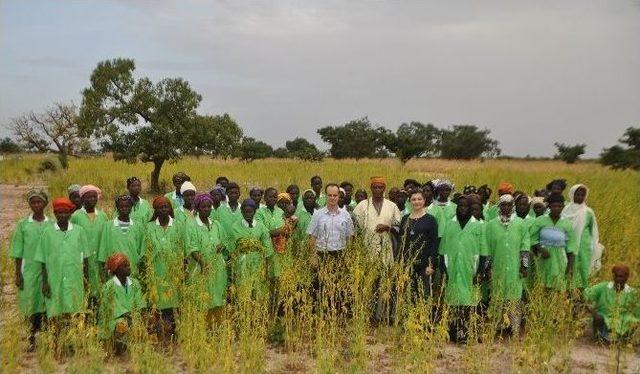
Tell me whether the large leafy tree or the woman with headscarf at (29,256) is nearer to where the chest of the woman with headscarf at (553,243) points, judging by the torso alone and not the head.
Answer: the woman with headscarf

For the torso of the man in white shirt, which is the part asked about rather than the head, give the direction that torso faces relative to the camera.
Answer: toward the camera

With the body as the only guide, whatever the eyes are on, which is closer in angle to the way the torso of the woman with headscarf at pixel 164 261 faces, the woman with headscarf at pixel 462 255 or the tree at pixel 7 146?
the woman with headscarf

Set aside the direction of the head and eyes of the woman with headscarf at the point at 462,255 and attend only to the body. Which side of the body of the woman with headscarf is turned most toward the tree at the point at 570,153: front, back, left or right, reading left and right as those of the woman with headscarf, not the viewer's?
back

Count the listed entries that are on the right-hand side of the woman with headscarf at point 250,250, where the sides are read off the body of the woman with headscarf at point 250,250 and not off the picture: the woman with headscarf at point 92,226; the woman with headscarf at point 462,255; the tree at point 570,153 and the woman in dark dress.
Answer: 1

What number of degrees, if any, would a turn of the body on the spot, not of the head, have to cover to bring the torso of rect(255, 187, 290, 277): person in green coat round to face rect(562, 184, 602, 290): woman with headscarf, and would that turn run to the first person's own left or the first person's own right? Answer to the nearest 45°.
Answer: approximately 90° to the first person's own left

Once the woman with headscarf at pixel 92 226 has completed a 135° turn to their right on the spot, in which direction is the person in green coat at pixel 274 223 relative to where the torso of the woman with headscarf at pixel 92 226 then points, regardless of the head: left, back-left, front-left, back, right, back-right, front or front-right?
back-right

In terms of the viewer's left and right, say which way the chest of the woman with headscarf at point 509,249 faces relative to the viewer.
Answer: facing the viewer

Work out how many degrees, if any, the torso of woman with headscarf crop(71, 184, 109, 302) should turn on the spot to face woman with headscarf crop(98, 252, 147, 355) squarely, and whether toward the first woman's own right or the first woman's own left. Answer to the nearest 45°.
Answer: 0° — they already face them

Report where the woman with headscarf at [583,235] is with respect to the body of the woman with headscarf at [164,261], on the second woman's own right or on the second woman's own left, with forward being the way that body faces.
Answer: on the second woman's own left

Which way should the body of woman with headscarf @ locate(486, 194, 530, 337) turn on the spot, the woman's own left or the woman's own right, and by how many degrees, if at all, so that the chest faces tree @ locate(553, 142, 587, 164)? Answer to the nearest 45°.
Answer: approximately 180°

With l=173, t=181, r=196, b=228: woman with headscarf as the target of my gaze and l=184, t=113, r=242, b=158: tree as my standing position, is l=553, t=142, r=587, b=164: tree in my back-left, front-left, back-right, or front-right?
back-left

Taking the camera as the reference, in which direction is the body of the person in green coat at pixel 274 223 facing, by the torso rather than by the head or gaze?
toward the camera

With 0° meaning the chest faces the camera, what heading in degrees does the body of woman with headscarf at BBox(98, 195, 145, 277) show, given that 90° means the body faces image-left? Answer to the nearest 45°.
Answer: approximately 0°
